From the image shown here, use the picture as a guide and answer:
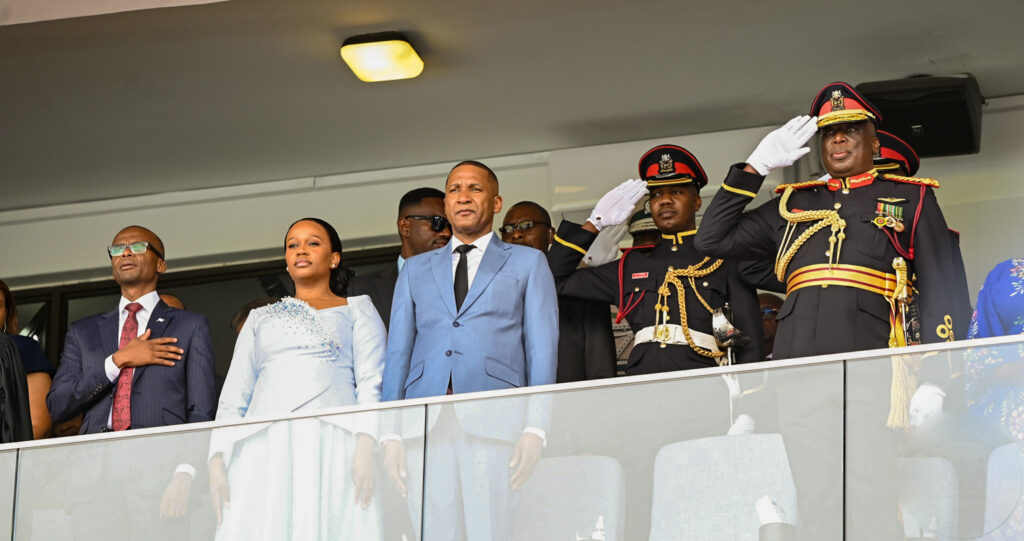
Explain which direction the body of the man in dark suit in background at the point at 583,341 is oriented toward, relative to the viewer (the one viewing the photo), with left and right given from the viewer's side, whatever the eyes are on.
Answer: facing the viewer and to the left of the viewer

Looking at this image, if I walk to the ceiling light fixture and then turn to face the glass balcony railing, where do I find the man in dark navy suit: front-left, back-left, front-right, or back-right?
front-right

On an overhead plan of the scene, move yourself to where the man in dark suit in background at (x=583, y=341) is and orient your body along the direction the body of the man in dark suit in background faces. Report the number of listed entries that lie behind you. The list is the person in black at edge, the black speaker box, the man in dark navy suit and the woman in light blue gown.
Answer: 1

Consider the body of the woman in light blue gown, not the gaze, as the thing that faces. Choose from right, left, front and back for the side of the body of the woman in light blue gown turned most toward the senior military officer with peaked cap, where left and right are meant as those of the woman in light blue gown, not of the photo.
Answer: left

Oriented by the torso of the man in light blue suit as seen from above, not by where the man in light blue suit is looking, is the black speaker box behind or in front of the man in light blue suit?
behind

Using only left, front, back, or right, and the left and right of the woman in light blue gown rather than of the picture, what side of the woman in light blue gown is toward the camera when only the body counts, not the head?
front

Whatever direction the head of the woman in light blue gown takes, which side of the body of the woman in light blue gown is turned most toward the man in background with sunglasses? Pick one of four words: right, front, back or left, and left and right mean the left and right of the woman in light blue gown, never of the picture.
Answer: back

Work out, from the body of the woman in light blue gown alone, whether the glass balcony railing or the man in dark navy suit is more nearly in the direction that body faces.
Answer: the glass balcony railing

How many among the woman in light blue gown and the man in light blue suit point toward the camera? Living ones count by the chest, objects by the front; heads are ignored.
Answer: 2

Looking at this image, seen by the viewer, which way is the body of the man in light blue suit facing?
toward the camera
